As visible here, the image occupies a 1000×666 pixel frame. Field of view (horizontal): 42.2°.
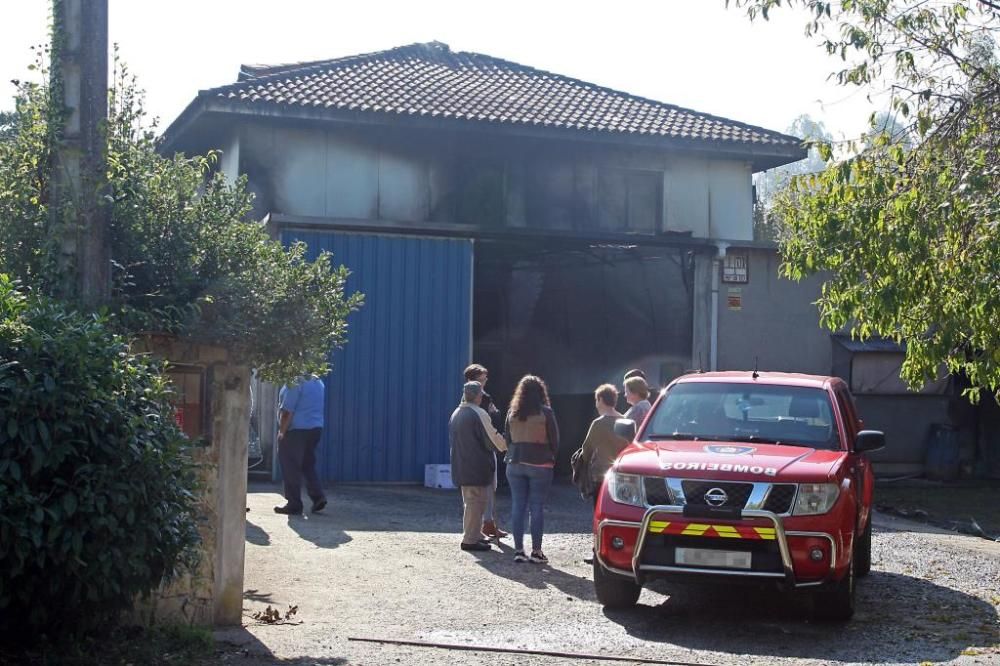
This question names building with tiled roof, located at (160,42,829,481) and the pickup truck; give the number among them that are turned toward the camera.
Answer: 2

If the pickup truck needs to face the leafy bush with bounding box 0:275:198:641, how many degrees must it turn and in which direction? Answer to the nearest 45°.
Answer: approximately 45° to its right

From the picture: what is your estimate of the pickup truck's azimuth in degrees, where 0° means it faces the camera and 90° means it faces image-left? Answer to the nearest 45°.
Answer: approximately 0°

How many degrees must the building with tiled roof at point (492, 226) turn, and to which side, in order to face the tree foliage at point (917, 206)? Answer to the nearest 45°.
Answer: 0° — it already faces it

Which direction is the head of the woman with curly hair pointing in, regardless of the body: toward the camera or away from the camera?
away from the camera

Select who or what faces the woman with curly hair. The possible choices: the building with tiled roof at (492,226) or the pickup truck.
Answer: the building with tiled roof

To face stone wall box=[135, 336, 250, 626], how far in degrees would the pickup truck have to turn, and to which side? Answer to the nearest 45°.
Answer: approximately 90° to its right

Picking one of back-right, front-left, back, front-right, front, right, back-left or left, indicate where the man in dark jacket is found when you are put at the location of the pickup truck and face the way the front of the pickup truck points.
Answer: back-right

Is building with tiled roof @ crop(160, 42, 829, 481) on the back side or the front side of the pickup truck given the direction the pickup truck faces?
on the back side

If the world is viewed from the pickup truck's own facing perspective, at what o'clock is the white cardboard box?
The white cardboard box is roughly at 5 o'clock from the pickup truck.
